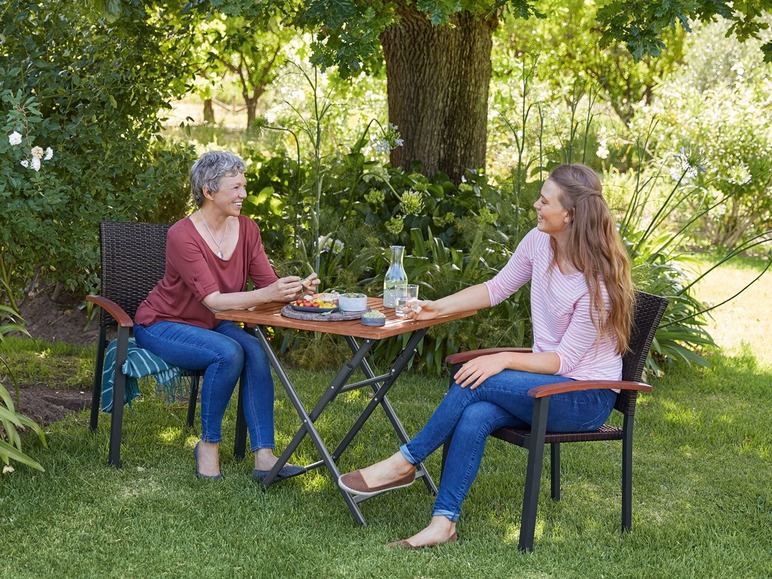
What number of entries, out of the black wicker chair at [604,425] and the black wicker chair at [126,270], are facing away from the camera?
0

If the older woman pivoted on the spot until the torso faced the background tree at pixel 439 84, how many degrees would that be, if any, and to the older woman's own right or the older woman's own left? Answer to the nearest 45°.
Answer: approximately 90° to the older woman's own left

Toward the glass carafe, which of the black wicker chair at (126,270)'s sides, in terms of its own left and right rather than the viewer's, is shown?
front

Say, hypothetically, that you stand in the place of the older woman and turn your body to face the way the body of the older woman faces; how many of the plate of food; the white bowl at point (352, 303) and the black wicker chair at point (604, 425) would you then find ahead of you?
3

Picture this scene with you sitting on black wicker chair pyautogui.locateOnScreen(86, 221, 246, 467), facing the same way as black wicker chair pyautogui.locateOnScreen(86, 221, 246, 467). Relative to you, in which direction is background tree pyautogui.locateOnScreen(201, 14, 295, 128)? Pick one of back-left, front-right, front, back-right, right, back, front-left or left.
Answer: back-left

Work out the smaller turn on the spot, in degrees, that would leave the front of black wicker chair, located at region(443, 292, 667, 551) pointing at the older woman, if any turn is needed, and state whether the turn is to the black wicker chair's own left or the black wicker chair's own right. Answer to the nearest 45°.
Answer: approximately 45° to the black wicker chair's own right

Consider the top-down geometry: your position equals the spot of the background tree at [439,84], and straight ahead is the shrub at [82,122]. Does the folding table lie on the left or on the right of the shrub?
left

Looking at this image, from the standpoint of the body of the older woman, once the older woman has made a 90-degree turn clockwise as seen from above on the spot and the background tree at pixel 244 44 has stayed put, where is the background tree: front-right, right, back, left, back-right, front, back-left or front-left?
back-right

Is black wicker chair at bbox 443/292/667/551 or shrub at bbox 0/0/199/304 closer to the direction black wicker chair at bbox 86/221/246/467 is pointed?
the black wicker chair

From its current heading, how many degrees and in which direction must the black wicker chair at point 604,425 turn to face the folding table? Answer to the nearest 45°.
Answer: approximately 45° to its right

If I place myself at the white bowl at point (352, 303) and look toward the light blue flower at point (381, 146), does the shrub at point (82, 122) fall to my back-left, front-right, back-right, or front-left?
front-left

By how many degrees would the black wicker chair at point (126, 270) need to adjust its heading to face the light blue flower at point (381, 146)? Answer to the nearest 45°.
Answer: approximately 90° to its left

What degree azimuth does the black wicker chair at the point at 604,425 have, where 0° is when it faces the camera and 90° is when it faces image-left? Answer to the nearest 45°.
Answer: approximately 45°

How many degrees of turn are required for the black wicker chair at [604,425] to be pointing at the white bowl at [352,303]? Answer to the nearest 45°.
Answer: approximately 45° to its right

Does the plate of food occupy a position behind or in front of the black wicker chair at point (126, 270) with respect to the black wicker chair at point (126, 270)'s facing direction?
in front

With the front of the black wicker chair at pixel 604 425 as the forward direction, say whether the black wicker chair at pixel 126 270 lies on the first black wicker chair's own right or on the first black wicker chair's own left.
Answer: on the first black wicker chair's own right

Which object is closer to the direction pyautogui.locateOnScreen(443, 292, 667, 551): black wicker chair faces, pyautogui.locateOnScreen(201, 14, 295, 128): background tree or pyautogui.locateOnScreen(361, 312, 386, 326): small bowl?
the small bowl

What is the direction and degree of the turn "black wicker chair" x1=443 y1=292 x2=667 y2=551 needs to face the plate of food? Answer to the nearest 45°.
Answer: approximately 45° to its right

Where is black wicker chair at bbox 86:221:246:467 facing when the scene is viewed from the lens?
facing the viewer and to the right of the viewer

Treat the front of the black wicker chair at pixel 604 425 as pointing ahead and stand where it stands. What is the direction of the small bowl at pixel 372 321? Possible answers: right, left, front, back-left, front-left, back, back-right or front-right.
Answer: front-right
